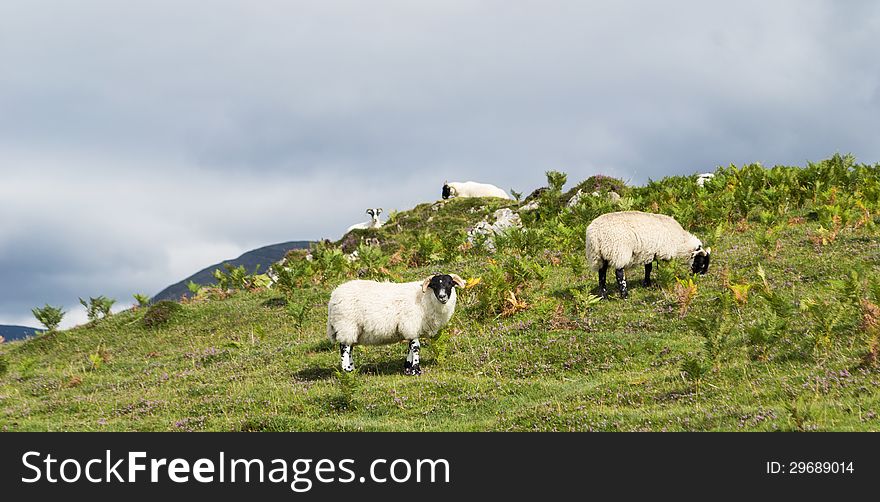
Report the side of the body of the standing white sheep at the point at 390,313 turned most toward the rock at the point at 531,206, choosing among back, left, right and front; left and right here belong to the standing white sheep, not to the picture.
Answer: left

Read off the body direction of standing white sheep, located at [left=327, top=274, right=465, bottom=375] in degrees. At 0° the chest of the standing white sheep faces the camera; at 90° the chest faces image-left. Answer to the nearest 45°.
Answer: approximately 270°

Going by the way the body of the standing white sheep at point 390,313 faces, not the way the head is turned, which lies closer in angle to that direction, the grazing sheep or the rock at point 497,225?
the grazing sheep

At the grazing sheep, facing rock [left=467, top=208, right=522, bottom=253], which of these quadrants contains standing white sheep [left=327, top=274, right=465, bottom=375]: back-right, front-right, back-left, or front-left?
back-left

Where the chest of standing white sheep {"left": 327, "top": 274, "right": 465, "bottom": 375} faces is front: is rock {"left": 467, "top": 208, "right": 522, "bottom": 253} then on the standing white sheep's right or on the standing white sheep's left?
on the standing white sheep's left

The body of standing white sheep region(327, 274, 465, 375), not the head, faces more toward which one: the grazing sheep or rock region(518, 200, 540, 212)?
the grazing sheep
